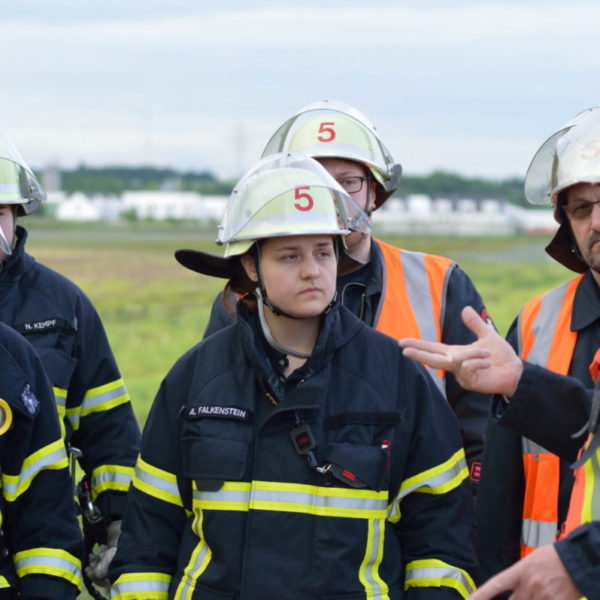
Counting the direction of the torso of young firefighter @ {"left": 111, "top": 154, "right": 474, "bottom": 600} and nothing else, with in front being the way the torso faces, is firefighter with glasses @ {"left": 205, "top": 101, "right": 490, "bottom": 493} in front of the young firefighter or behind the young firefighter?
behind

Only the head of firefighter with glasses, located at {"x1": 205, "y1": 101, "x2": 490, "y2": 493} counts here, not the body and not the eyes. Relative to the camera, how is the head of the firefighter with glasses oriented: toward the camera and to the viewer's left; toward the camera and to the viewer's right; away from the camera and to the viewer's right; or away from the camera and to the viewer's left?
toward the camera and to the viewer's right

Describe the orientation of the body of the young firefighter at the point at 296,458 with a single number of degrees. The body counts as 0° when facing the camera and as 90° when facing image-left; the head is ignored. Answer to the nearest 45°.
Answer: approximately 0°
